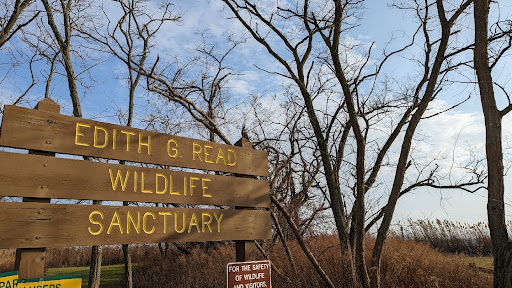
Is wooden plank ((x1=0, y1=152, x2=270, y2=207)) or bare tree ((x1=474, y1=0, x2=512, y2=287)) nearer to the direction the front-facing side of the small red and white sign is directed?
the wooden plank

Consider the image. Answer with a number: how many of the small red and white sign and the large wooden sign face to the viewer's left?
0

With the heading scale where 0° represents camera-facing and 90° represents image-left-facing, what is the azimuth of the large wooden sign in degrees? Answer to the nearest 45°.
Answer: approximately 315°

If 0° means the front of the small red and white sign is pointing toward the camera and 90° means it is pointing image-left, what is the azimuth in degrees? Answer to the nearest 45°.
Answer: approximately 0°

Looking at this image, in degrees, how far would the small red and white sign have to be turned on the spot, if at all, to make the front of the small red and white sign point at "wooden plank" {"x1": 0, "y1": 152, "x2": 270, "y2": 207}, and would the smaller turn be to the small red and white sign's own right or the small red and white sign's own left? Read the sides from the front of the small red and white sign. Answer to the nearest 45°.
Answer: approximately 45° to the small red and white sign's own right

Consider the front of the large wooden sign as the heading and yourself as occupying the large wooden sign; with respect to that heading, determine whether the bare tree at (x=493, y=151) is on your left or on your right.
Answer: on your left

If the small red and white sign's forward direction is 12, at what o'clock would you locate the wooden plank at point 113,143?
The wooden plank is roughly at 2 o'clock from the small red and white sign.

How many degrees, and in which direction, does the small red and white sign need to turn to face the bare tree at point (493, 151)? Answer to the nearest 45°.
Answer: approximately 90° to its left
